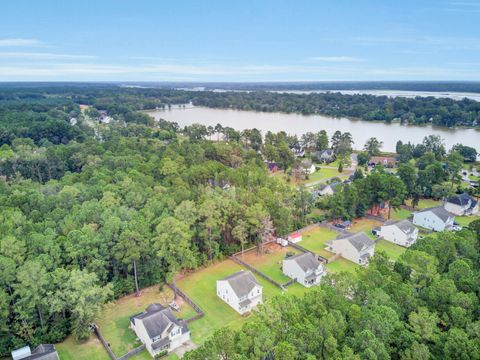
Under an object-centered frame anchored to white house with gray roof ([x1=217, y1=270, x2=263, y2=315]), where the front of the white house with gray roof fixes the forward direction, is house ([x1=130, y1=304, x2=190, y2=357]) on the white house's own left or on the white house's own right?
on the white house's own right

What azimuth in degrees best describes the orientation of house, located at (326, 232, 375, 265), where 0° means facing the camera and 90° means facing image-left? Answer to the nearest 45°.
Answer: approximately 315°

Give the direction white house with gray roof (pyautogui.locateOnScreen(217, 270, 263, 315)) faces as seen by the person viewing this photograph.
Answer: facing the viewer and to the right of the viewer

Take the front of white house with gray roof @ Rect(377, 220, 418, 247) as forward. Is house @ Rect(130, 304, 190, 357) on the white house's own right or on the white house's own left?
on the white house's own right

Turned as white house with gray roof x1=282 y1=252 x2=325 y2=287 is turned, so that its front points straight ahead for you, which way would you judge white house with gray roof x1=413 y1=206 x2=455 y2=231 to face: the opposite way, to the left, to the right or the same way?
the same way

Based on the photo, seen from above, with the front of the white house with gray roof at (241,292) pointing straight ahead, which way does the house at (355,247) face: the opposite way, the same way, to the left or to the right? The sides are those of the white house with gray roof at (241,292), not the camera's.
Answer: the same way

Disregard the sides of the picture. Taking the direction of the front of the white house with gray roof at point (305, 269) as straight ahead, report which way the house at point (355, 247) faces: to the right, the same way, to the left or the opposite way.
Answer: the same way

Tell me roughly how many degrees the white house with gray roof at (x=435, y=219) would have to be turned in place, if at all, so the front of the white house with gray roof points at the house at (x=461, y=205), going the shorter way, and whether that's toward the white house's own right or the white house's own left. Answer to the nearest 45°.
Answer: approximately 135° to the white house's own left

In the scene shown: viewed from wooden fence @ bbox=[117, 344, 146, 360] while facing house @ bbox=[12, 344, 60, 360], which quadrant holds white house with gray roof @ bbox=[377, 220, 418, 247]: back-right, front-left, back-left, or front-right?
back-right

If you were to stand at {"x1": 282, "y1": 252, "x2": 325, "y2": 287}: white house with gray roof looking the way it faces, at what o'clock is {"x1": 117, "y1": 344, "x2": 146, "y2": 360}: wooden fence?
The wooden fence is roughly at 3 o'clock from the white house with gray roof.

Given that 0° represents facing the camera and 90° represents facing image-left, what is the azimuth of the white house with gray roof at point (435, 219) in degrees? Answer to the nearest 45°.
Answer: approximately 315°

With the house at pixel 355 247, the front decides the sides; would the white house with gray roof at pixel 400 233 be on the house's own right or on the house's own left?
on the house's own left
